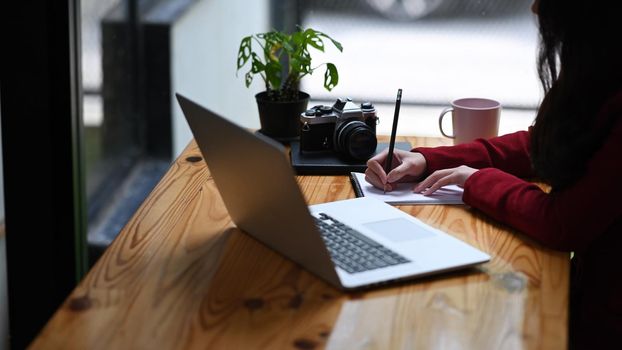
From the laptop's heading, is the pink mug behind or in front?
in front

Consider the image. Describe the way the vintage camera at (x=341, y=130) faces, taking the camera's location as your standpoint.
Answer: facing the viewer and to the right of the viewer

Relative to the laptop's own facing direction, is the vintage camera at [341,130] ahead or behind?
ahead

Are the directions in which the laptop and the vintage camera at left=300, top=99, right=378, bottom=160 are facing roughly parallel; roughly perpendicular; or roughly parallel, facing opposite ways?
roughly perpendicular

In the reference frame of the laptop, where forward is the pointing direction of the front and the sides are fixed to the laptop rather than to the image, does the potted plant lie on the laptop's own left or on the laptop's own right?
on the laptop's own left

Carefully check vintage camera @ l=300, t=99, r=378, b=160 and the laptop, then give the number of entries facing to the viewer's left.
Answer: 0

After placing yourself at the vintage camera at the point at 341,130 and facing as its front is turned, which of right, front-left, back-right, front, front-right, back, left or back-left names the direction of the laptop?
front-right

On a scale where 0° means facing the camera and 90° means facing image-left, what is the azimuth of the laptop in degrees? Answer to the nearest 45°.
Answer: approximately 225°
